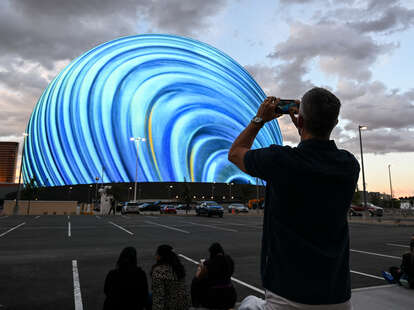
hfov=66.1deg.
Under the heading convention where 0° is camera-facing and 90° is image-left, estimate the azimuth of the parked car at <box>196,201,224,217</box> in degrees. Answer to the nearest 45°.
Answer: approximately 315°

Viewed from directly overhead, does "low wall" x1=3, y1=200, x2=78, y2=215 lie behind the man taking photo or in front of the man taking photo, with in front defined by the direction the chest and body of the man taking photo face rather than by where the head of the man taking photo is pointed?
in front

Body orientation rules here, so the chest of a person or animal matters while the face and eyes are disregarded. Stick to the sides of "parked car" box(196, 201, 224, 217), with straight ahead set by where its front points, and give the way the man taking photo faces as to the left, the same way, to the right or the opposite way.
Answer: the opposite way

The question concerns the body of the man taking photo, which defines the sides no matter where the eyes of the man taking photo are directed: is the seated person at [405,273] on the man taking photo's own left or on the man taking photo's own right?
on the man taking photo's own right

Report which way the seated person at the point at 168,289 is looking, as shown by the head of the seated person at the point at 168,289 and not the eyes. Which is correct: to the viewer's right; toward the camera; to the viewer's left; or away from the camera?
away from the camera

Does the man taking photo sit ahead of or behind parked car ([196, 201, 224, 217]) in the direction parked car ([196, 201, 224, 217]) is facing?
ahead

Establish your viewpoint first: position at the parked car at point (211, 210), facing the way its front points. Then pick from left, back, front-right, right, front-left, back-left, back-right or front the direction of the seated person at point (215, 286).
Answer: front-right

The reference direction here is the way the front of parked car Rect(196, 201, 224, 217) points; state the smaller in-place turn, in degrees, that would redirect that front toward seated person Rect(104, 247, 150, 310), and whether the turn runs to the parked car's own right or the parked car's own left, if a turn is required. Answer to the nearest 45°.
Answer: approximately 45° to the parked car's own right

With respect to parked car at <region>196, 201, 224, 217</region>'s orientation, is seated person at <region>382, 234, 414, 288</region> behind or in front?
in front

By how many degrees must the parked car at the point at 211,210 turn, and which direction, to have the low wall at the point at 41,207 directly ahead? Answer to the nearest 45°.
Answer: approximately 135° to its right

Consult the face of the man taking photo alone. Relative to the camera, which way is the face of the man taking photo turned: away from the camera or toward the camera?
away from the camera

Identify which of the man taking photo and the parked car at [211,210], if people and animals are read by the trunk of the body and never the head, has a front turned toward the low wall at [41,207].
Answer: the man taking photo

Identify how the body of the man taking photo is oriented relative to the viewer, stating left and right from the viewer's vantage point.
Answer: facing away from the viewer and to the left of the viewer
